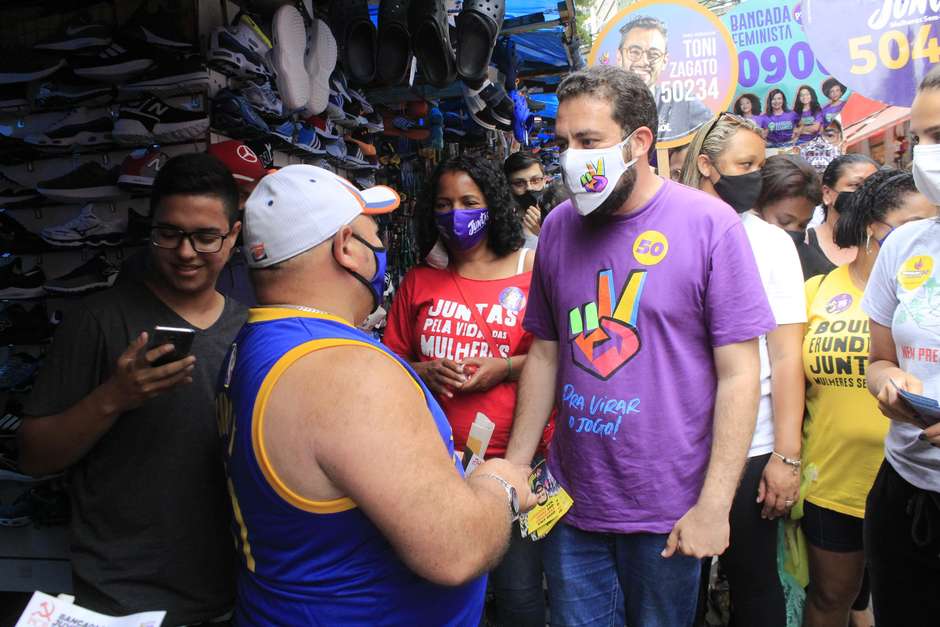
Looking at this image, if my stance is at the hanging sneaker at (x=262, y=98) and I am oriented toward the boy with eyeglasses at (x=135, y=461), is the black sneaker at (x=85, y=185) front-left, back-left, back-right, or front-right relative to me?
front-right

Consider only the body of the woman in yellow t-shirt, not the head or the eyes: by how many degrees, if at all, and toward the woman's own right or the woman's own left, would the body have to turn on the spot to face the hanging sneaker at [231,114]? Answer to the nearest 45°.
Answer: approximately 45° to the woman's own right

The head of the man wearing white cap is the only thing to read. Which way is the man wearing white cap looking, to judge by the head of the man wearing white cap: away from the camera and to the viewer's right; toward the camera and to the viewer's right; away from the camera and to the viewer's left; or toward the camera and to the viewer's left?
away from the camera and to the viewer's right

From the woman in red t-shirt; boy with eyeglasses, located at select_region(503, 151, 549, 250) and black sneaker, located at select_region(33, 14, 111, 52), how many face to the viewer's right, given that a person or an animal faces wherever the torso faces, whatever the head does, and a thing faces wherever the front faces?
0

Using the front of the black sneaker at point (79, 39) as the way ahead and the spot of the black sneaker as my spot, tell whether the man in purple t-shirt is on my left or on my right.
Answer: on my left
